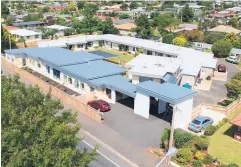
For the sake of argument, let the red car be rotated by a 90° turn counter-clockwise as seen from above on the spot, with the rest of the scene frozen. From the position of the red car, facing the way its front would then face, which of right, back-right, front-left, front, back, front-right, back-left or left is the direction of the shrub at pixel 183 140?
left

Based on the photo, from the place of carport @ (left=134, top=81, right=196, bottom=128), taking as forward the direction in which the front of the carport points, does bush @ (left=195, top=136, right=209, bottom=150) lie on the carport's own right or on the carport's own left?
on the carport's own left

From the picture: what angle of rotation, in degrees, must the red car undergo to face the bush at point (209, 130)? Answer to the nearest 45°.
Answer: approximately 180°

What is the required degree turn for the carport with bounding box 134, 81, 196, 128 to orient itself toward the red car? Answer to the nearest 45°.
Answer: approximately 45° to its right

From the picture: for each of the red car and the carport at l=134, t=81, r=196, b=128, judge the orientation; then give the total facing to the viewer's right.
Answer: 0

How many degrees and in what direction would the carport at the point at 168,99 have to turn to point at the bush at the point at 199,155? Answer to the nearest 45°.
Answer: approximately 45° to its left

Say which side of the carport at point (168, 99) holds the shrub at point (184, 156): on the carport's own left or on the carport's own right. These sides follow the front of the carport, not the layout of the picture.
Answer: on the carport's own left

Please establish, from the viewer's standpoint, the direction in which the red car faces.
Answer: facing away from the viewer and to the left of the viewer

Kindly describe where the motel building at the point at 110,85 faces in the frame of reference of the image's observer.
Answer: facing the viewer and to the left of the viewer

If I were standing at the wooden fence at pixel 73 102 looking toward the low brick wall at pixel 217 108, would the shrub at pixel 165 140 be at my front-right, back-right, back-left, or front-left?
front-right
